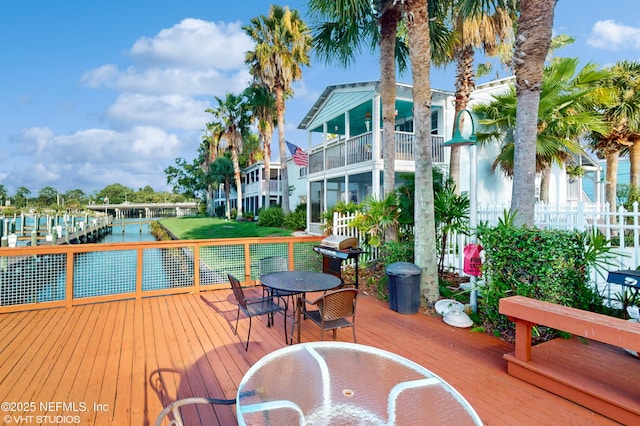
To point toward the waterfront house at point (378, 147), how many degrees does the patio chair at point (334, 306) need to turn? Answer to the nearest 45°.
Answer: approximately 45° to its right

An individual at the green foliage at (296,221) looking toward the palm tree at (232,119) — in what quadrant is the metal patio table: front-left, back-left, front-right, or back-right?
back-left

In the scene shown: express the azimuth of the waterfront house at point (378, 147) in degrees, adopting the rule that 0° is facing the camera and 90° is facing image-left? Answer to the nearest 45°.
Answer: approximately 45°

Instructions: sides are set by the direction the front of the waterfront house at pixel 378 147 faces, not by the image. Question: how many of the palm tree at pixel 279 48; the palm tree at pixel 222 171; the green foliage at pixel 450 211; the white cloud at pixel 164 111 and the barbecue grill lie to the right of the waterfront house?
3

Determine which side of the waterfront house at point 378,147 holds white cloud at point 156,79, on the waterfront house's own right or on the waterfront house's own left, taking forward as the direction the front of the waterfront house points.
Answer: on the waterfront house's own right

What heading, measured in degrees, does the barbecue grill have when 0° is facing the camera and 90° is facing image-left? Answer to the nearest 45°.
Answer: approximately 45°

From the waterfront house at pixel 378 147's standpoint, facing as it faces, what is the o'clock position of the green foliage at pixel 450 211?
The green foliage is roughly at 10 o'clock from the waterfront house.

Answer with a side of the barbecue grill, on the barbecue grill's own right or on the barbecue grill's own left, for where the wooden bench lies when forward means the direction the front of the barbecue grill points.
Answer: on the barbecue grill's own left

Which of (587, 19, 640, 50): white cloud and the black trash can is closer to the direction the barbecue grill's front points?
the black trash can

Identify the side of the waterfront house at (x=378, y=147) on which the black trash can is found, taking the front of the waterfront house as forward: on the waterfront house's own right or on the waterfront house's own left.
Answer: on the waterfront house's own left

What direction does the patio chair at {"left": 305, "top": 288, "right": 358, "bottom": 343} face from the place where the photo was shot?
facing away from the viewer and to the left of the viewer

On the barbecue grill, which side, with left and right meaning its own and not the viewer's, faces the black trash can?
left

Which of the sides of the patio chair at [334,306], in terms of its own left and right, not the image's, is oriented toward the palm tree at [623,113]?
right
